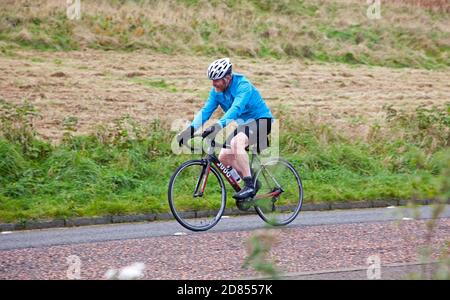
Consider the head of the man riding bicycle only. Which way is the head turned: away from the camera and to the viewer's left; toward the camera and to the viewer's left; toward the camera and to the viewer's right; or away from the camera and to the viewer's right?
toward the camera and to the viewer's left

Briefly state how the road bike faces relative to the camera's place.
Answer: facing the viewer and to the left of the viewer

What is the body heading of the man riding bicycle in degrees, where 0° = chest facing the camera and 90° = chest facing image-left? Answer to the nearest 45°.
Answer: approximately 45°
